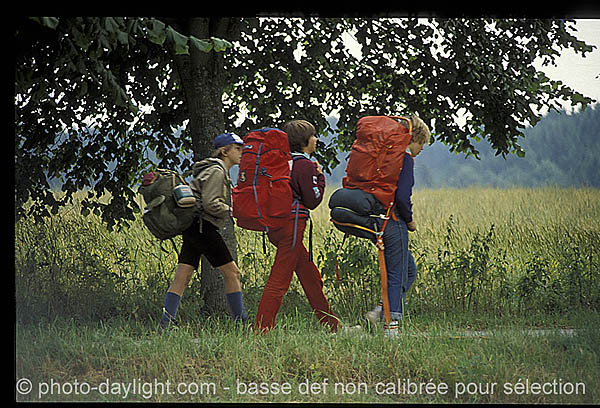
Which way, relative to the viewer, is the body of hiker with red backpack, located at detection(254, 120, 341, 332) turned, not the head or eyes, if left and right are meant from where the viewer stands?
facing to the right of the viewer

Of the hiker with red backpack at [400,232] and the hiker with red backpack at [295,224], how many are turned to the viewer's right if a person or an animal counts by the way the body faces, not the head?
2

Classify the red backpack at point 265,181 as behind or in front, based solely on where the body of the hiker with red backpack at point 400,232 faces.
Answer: behind

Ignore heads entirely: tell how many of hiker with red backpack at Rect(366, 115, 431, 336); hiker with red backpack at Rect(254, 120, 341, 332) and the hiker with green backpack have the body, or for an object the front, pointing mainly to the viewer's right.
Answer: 3

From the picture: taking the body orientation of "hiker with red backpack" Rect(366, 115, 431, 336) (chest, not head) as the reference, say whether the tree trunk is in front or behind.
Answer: behind

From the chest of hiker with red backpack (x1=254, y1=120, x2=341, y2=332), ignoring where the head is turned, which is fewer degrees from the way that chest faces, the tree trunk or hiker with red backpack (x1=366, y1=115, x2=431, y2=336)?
the hiker with red backpack

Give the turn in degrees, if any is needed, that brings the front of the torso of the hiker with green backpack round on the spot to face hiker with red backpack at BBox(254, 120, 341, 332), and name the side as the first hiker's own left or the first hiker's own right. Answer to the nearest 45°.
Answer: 0° — they already face them

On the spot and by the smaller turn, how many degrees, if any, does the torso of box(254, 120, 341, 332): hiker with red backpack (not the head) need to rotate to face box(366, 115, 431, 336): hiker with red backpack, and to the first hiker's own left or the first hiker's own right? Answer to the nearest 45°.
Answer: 0° — they already face them

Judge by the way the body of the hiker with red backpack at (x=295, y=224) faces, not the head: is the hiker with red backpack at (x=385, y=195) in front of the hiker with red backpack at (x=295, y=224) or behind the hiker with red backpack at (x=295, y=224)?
in front

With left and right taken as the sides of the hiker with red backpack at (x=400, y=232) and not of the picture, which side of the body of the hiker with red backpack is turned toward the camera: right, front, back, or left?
right

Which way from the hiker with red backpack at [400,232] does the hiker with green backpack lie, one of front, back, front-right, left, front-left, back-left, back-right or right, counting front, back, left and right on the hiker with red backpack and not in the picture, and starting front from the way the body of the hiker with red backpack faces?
back

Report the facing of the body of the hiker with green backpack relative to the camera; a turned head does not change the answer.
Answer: to the viewer's right

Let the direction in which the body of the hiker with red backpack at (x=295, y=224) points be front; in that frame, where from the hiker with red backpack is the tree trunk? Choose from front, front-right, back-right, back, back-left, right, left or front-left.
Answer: back-left
